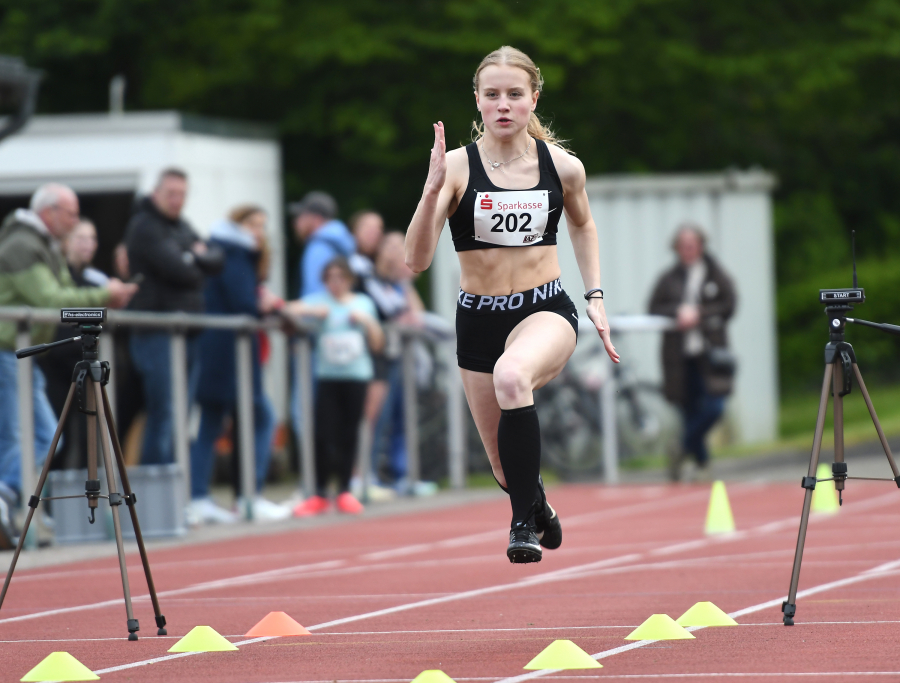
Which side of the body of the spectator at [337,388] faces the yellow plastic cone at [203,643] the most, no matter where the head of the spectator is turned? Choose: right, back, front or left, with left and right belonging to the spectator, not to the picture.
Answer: front

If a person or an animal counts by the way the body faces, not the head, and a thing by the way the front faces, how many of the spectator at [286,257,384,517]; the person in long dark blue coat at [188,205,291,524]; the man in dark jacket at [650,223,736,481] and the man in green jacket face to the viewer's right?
2

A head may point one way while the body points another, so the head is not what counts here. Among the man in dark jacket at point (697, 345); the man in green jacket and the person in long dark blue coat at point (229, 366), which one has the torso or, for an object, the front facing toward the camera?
the man in dark jacket

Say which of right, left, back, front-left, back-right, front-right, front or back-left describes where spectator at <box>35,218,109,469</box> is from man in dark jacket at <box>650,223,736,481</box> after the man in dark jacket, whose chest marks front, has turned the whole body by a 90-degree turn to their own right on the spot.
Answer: front-left

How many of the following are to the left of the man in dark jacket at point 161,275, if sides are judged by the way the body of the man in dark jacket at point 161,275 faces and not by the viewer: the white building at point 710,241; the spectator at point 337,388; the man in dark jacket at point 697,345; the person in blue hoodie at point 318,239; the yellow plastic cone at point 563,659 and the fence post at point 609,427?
5

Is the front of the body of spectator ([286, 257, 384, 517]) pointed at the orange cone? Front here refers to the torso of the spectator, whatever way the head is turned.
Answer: yes

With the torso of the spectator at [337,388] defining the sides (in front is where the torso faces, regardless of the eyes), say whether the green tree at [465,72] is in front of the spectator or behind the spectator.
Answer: behind

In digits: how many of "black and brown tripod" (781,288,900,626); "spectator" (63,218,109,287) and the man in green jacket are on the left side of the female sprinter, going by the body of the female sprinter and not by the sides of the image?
1

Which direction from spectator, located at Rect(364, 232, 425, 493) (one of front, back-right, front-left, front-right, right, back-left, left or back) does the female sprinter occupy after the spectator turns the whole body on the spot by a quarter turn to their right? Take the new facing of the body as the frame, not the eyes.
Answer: front-left

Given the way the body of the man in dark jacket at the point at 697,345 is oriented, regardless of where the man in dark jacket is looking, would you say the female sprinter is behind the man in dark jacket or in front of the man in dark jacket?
in front

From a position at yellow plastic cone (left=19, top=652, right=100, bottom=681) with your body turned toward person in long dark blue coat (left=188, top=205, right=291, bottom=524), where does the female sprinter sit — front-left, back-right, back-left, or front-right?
front-right

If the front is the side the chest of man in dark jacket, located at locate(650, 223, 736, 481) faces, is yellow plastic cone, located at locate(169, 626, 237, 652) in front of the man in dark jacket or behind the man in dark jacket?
in front

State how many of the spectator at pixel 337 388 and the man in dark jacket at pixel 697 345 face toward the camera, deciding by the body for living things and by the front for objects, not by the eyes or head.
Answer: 2

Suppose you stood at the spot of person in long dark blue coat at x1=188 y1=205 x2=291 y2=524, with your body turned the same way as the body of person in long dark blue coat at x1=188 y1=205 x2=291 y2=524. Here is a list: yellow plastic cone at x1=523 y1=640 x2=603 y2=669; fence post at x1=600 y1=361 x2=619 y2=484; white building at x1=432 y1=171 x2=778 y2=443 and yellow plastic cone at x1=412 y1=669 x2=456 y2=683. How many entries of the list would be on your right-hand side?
2

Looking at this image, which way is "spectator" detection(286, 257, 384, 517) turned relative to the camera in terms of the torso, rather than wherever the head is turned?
toward the camera

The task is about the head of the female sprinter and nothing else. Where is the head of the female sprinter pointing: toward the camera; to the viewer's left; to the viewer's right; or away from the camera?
toward the camera

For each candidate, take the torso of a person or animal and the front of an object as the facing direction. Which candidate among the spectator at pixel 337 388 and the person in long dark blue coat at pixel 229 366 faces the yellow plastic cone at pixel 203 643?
the spectator

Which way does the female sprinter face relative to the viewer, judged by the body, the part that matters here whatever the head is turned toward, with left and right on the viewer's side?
facing the viewer

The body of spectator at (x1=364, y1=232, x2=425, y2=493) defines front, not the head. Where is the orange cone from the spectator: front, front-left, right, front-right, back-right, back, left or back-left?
front-right
